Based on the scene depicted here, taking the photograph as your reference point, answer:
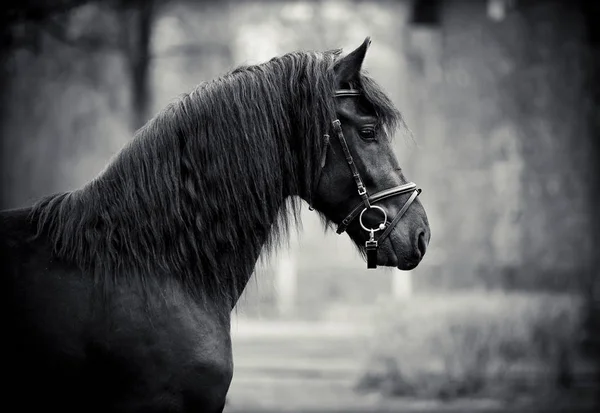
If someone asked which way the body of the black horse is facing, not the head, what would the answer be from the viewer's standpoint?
to the viewer's right
